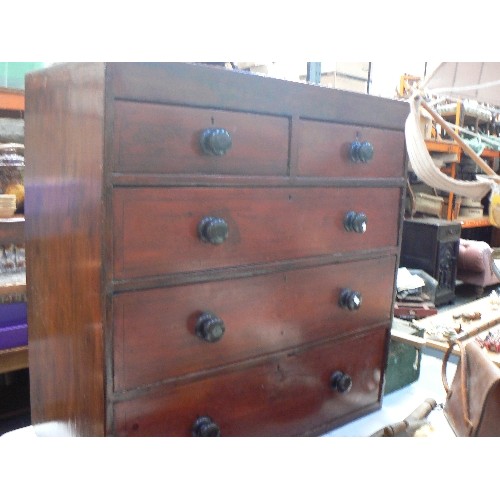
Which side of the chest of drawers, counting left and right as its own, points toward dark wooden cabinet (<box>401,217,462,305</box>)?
left

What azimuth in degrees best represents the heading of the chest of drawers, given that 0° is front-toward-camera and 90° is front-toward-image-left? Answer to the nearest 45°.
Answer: approximately 315°

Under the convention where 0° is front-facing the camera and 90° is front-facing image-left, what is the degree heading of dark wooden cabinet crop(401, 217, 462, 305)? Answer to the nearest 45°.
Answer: approximately 315°
